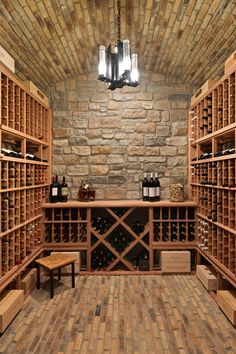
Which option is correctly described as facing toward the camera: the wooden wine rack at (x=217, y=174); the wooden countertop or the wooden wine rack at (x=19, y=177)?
the wooden countertop

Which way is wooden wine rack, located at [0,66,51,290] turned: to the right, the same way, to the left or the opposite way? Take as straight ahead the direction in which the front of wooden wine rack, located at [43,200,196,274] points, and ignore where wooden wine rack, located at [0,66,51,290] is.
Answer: to the left

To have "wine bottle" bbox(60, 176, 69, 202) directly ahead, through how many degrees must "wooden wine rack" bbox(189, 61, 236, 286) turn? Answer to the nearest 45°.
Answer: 0° — it already faces it

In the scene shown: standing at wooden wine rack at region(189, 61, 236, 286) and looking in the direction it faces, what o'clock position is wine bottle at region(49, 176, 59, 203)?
The wine bottle is roughly at 12 o'clock from the wooden wine rack.

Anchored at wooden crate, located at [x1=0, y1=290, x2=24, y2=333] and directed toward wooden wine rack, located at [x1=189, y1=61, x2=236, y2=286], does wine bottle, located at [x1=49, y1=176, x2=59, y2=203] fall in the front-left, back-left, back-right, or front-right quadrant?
front-left

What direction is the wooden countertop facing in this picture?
toward the camera

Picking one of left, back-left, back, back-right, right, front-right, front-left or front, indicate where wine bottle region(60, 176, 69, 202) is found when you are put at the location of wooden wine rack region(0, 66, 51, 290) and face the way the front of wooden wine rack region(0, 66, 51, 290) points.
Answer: front-left

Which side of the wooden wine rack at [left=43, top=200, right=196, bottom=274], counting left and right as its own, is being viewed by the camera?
front

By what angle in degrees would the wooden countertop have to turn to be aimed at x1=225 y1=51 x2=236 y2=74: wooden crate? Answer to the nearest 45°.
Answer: approximately 45° to its left

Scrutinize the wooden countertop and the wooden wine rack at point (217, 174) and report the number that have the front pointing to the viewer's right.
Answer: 0

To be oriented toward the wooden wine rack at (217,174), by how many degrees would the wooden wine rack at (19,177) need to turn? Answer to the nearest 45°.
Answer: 0° — it already faces it

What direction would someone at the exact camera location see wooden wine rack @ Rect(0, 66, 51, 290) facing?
facing to the right of the viewer

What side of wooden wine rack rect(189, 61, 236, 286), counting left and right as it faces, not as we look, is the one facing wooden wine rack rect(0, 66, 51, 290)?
front

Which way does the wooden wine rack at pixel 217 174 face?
to the viewer's left

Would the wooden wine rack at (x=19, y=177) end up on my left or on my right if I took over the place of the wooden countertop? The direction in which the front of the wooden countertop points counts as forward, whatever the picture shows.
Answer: on my right
